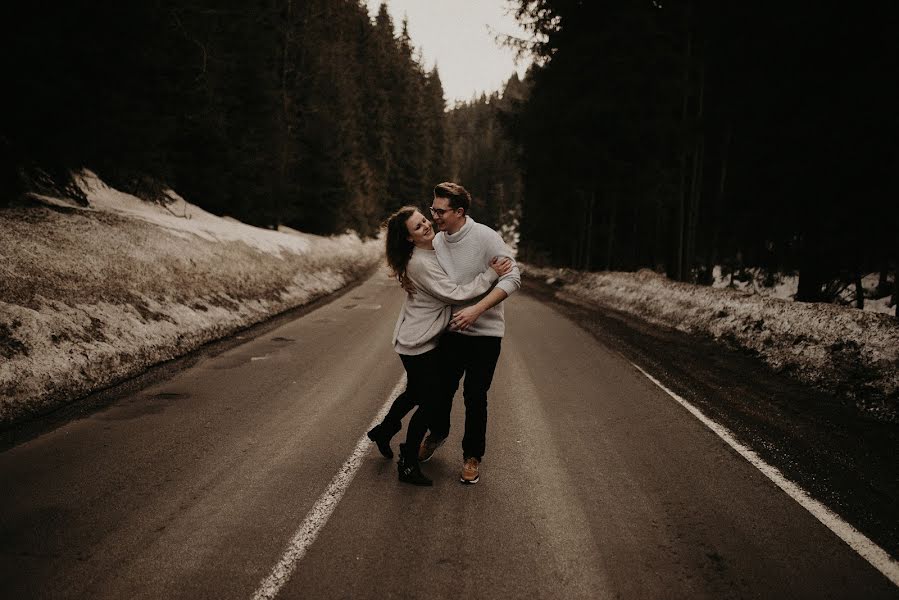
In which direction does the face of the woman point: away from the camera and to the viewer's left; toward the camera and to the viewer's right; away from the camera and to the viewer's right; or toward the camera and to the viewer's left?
toward the camera and to the viewer's right

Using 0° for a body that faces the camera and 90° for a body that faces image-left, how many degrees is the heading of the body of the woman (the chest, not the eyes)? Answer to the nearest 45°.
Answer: approximately 270°

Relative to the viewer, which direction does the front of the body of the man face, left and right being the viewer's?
facing the viewer and to the left of the viewer

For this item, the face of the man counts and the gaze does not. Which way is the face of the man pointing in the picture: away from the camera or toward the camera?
toward the camera
